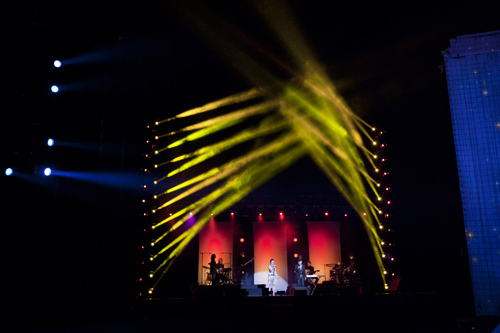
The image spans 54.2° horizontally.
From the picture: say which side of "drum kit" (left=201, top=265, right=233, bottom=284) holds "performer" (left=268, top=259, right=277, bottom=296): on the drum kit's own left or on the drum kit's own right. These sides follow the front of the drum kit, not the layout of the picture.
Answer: on the drum kit's own left

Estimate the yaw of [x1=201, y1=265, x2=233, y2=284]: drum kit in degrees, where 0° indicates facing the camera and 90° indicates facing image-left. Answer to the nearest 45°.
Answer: approximately 0°

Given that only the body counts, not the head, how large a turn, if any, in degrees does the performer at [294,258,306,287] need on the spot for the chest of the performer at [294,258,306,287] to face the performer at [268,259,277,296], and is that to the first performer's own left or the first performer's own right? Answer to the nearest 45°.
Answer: approximately 135° to the first performer's own right

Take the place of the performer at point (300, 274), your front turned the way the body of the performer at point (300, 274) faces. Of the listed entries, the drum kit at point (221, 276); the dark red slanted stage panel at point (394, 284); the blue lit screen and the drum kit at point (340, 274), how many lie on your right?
1

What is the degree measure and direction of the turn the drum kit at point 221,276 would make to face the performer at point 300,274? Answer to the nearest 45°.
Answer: approximately 90° to its left

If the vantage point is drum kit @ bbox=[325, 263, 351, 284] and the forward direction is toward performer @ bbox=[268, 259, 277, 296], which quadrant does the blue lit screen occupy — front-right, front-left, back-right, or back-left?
back-left

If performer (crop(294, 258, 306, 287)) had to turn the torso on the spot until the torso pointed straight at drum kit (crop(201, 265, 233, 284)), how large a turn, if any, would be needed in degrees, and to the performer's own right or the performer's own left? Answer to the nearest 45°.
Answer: approximately 90° to the performer's own right

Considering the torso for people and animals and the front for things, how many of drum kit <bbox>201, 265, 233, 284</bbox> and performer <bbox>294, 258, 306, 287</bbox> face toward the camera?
2
